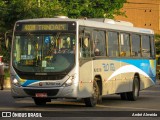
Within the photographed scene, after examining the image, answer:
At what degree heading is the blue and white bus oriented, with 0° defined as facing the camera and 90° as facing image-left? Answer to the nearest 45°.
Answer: approximately 45°
